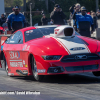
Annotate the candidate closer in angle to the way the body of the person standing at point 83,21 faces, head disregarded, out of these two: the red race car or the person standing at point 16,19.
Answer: the red race car

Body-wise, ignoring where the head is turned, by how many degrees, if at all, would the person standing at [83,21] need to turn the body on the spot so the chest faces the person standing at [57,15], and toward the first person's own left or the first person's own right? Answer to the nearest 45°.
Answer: approximately 90° to the first person's own right

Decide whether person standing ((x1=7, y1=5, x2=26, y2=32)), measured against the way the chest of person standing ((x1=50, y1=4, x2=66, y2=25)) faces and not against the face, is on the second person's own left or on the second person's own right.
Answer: on the second person's own right

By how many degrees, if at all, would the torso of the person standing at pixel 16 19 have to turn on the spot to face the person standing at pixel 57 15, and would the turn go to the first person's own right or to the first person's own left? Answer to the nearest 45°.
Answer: approximately 90° to the first person's own left

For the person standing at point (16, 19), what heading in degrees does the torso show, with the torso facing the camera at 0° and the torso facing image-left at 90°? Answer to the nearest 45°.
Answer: approximately 0°

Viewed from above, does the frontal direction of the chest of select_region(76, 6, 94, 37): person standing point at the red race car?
yes

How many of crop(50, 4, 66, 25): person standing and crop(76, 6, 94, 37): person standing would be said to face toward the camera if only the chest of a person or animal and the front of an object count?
2

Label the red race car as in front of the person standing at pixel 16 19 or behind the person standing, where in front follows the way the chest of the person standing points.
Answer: in front

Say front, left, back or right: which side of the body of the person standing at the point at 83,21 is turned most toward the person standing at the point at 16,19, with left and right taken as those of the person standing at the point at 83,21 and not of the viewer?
right
